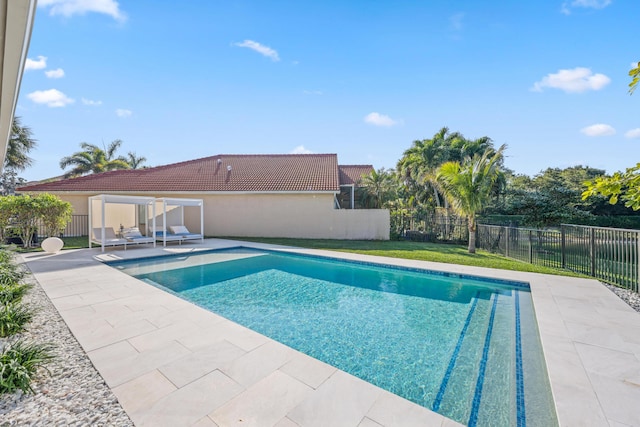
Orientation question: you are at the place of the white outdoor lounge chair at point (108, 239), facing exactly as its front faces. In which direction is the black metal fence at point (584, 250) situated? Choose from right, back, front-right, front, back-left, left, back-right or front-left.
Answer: front

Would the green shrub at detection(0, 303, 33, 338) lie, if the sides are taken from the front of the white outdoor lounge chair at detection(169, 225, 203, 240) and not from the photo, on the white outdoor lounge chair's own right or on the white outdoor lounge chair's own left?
on the white outdoor lounge chair's own right

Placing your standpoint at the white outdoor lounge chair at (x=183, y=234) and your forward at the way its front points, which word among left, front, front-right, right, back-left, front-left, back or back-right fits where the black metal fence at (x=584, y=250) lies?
front

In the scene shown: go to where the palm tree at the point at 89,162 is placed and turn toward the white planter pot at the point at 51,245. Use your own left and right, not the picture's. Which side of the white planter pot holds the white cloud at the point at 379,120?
left

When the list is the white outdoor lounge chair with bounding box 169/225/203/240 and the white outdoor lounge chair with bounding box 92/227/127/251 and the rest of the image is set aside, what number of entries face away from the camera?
0

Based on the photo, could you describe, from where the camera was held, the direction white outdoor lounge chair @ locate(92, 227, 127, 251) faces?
facing the viewer and to the right of the viewer
